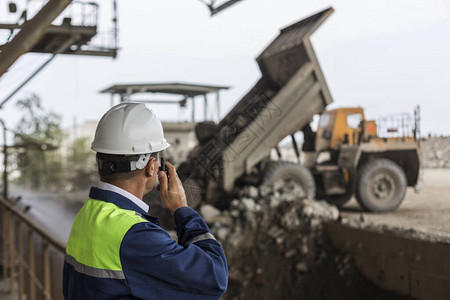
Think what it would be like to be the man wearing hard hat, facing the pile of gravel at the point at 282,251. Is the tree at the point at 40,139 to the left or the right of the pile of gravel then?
left

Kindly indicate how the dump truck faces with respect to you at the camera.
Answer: facing to the right of the viewer

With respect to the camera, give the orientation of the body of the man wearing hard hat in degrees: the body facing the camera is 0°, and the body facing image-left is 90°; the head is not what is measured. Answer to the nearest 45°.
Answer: approximately 225°

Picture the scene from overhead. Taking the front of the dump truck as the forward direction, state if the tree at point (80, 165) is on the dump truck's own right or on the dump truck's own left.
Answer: on the dump truck's own left

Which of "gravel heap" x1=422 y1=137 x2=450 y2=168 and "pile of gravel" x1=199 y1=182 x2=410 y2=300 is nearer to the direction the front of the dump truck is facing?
the gravel heap

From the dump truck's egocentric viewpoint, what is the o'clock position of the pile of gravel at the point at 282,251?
The pile of gravel is roughly at 3 o'clock from the dump truck.

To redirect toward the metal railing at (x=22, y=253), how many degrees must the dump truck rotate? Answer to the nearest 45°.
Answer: approximately 135° to its right

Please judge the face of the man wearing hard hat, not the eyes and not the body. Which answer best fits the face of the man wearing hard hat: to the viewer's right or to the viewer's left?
to the viewer's right
